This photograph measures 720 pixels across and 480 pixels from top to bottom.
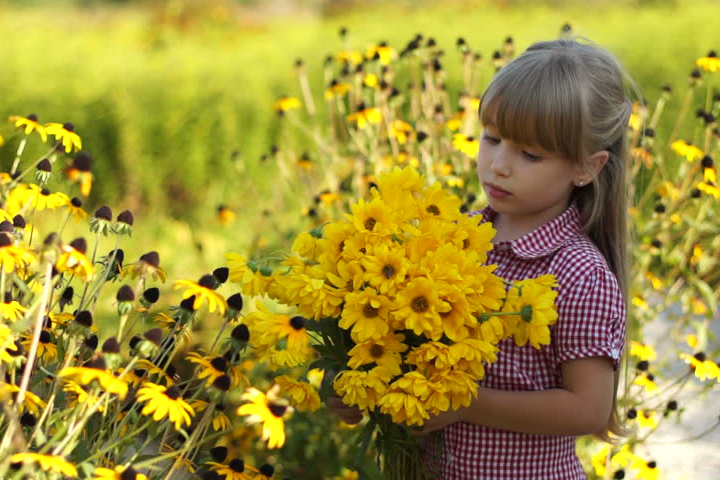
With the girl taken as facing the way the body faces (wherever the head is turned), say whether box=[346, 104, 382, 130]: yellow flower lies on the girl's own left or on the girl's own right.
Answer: on the girl's own right

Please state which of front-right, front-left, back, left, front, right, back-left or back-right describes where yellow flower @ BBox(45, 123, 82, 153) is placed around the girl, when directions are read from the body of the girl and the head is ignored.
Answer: front-right

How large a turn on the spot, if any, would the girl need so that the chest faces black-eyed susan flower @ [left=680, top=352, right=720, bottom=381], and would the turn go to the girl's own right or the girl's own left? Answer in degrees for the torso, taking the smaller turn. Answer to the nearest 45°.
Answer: approximately 180°

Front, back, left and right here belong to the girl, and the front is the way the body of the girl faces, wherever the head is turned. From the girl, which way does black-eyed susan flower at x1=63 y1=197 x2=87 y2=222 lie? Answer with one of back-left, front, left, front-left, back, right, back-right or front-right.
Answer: front-right

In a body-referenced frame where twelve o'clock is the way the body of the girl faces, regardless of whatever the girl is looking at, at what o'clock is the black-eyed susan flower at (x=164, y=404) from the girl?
The black-eyed susan flower is roughly at 12 o'clock from the girl.

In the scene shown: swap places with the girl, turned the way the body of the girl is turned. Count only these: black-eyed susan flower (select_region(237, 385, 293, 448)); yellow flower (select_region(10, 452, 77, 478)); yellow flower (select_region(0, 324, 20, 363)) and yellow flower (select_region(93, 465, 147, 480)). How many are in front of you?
4

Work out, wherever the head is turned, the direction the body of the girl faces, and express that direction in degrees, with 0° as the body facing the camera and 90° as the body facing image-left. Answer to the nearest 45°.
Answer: approximately 45°

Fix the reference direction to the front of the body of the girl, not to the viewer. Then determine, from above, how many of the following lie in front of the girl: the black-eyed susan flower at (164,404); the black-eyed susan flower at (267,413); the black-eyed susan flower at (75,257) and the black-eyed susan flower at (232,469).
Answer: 4

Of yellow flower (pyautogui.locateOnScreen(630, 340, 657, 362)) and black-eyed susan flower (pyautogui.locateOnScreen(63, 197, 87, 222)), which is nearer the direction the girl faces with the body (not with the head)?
the black-eyed susan flower

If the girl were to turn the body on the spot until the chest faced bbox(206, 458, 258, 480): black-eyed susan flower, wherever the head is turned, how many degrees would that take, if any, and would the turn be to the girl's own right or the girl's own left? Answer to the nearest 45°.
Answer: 0° — they already face it

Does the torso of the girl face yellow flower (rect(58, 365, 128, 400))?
yes
